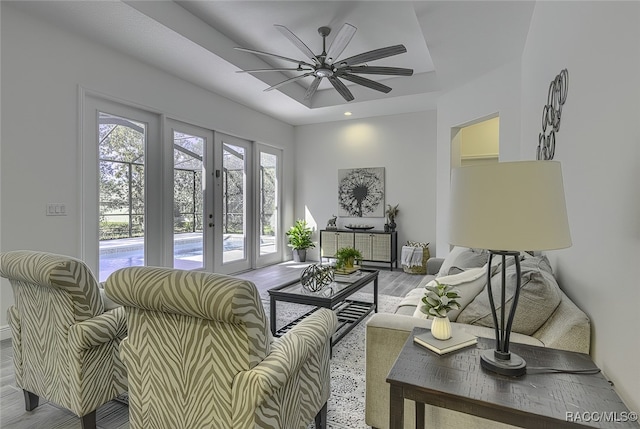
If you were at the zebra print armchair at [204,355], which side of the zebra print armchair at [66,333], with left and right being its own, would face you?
right

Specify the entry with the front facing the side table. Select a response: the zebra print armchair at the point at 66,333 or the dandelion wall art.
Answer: the dandelion wall art

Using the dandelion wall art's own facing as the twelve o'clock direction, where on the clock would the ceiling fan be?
The ceiling fan is roughly at 12 o'clock from the dandelion wall art.

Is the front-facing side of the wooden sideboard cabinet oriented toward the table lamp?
yes

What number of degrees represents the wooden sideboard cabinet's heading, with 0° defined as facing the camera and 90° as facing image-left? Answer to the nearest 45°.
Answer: approximately 0°

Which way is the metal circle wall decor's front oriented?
to the viewer's left

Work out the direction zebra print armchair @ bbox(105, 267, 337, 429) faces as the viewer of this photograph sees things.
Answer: facing away from the viewer and to the right of the viewer

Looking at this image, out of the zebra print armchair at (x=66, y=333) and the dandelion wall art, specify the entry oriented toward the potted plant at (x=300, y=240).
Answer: the zebra print armchair

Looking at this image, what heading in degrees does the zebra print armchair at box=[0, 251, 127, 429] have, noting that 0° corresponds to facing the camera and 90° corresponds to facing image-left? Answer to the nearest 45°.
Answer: approximately 225°
